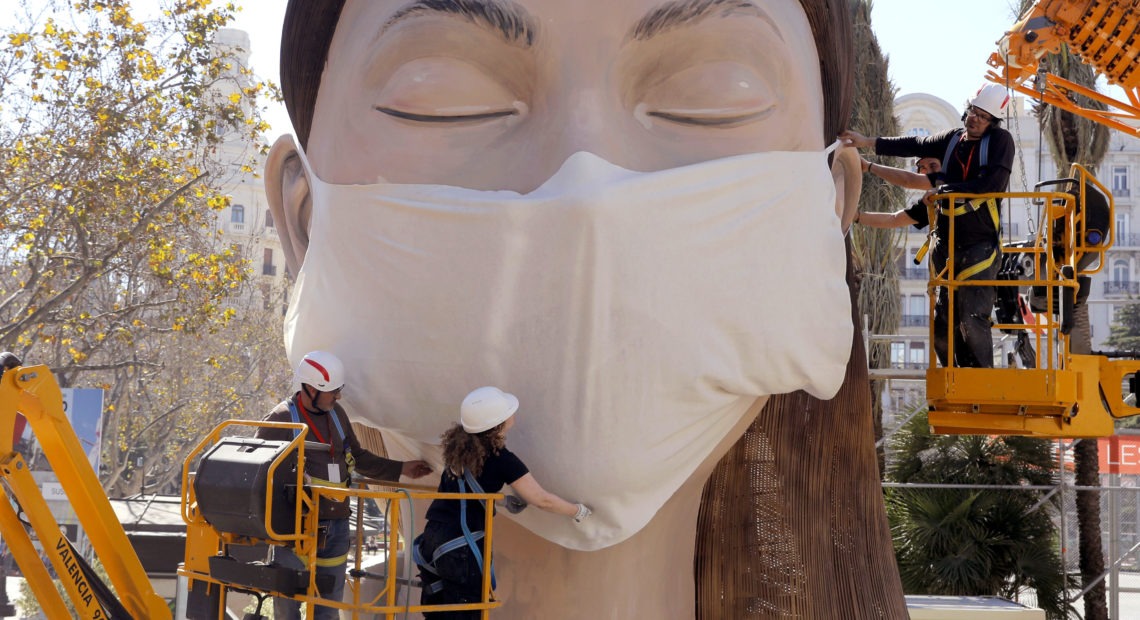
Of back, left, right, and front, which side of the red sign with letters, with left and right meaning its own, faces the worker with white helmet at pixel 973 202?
front

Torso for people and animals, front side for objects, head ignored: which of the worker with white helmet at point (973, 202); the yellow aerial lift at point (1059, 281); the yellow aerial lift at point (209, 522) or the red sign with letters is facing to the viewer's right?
the yellow aerial lift at point (209, 522)

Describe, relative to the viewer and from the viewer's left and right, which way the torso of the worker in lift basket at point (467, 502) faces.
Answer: facing away from the viewer and to the right of the viewer

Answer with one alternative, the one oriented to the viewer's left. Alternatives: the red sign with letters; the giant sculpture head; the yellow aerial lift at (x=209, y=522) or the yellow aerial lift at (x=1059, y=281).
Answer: the yellow aerial lift at (x=1059, y=281)

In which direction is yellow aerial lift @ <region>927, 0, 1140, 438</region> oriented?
to the viewer's left

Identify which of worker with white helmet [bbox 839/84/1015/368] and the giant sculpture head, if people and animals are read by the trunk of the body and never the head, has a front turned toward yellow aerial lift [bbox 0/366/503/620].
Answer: the worker with white helmet

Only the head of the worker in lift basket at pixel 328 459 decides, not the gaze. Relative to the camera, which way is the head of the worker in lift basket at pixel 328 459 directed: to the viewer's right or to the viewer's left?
to the viewer's right

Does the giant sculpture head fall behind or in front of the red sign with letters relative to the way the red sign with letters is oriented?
in front

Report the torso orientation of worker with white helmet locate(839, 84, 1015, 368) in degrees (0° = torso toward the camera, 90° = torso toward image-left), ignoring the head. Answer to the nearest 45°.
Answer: approximately 45°

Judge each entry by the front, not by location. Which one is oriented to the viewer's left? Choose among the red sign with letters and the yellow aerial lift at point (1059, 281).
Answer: the yellow aerial lift

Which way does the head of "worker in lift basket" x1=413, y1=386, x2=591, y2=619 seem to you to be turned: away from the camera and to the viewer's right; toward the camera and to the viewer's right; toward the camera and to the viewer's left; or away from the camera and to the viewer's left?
away from the camera and to the viewer's right

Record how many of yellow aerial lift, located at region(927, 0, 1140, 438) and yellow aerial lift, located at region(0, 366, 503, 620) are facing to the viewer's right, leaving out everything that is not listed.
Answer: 1

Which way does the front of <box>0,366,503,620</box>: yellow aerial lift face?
to the viewer's right

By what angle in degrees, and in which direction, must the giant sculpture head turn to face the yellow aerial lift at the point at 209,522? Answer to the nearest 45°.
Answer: approximately 90° to its right

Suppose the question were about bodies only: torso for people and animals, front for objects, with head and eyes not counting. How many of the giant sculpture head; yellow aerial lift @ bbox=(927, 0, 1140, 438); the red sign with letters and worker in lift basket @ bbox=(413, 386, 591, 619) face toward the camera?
2
